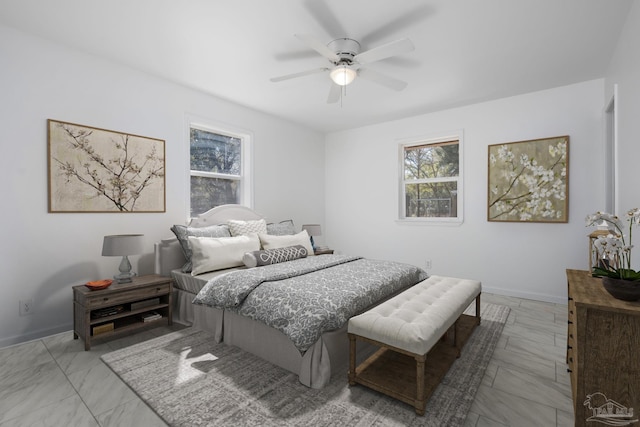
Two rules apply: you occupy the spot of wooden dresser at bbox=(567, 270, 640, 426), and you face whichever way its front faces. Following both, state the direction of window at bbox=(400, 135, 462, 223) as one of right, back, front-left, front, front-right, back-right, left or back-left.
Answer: front-right

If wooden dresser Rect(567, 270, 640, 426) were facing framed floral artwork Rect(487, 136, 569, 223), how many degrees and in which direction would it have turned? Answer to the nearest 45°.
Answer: approximately 90° to its right

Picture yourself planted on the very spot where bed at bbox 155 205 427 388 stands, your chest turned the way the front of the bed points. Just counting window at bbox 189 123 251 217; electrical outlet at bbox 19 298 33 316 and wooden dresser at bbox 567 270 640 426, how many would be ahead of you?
1

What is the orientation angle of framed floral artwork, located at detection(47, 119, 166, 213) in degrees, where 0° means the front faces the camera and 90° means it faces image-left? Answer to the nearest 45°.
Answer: approximately 315°

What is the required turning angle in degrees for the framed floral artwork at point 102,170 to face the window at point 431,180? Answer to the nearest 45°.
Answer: approximately 45° to its left

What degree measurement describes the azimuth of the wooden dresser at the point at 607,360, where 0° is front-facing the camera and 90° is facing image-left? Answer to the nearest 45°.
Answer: approximately 90°

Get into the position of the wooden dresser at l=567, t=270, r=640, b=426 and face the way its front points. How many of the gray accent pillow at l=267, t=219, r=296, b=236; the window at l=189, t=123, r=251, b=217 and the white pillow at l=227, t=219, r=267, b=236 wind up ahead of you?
3
